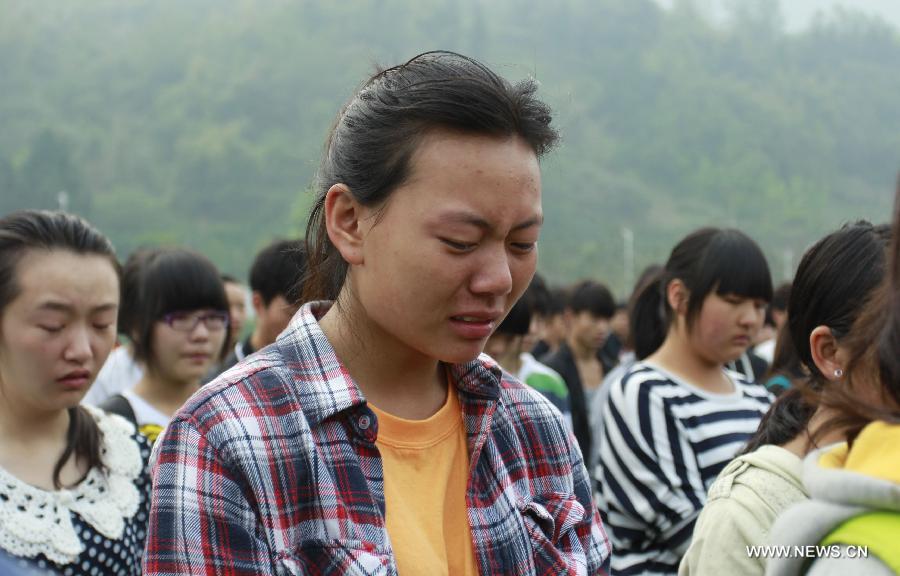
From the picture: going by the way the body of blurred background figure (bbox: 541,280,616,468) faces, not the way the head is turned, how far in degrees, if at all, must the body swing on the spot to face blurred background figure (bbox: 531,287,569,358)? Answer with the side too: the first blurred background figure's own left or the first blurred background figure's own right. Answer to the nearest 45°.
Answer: approximately 135° to the first blurred background figure's own left

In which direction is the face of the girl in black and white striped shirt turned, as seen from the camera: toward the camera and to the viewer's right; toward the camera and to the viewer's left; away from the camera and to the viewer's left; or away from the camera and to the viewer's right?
toward the camera and to the viewer's right

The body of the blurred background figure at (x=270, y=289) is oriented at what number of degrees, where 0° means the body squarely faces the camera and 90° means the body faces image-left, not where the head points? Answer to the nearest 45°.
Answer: approximately 315°

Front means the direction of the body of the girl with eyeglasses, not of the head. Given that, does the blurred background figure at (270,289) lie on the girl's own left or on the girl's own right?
on the girl's own left

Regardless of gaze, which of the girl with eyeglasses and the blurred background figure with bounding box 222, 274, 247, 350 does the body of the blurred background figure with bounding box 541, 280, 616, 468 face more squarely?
the girl with eyeglasses

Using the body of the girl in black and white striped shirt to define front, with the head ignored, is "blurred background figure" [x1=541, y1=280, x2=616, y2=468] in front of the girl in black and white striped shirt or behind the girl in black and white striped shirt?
behind
